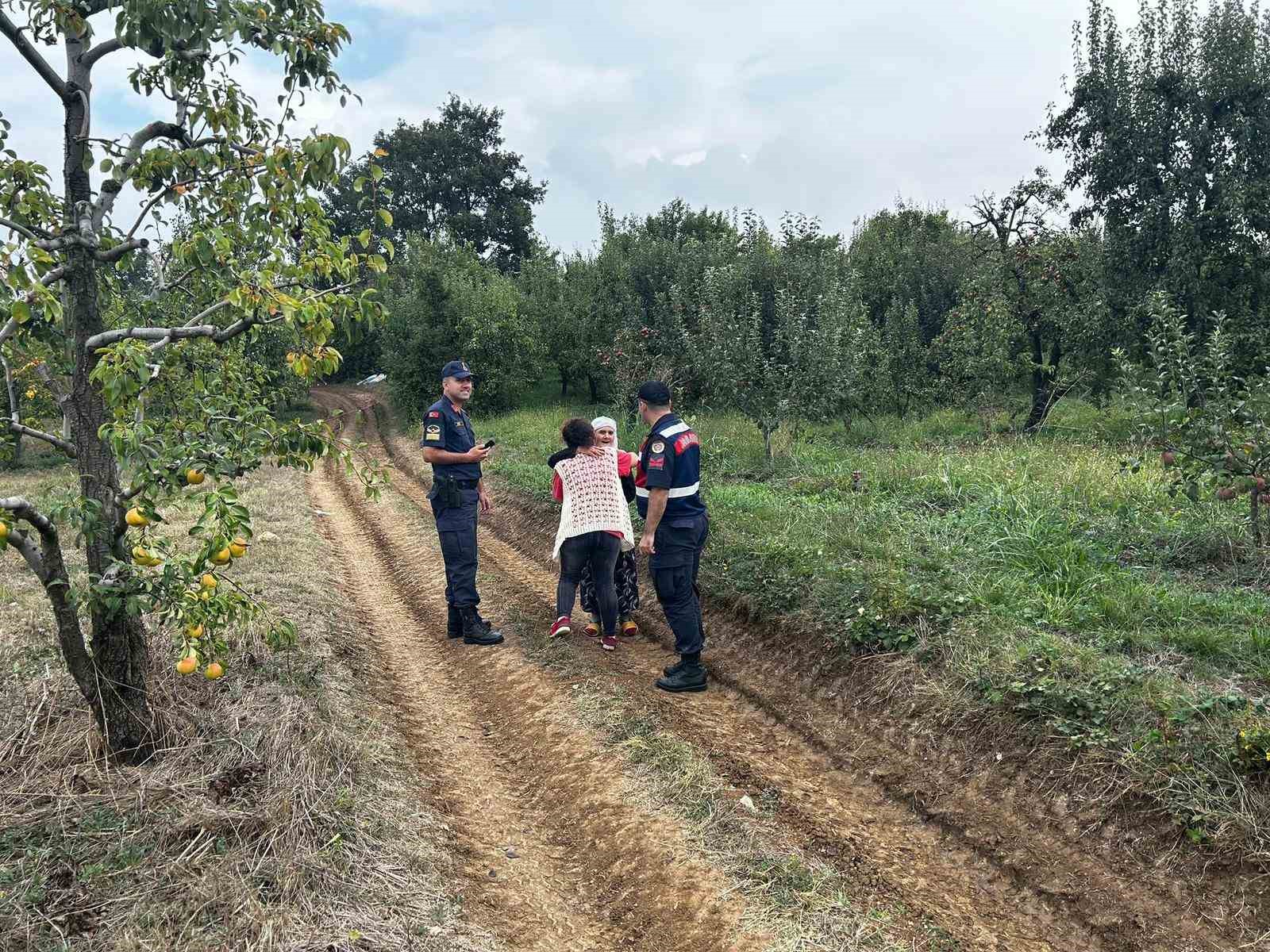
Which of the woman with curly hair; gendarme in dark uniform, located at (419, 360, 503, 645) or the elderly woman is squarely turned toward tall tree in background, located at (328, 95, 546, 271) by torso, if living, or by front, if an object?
the woman with curly hair

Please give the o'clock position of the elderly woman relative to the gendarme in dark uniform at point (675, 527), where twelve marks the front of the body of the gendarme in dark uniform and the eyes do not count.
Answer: The elderly woman is roughly at 1 o'clock from the gendarme in dark uniform.

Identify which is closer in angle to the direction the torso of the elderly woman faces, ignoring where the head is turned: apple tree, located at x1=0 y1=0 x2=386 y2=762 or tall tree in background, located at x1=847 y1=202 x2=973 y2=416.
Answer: the apple tree

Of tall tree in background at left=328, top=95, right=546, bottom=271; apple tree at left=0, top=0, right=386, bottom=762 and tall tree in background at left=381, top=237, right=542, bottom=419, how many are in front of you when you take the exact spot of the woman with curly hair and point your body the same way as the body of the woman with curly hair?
2

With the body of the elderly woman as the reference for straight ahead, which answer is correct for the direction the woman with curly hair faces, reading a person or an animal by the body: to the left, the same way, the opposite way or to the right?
the opposite way

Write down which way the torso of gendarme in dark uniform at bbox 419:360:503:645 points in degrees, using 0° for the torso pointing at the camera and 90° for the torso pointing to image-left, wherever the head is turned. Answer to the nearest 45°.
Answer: approximately 315°

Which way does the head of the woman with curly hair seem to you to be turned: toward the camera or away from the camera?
away from the camera

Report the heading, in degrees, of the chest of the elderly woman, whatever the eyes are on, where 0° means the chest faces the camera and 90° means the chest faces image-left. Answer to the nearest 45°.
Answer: approximately 0°

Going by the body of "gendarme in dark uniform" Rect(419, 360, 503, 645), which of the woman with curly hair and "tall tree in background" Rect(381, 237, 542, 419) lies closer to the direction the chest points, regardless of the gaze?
the woman with curly hair

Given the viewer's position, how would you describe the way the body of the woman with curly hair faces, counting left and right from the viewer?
facing away from the viewer

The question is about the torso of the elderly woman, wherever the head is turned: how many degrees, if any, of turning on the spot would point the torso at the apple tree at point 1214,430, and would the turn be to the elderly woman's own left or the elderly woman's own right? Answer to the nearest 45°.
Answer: approximately 90° to the elderly woman's own left
